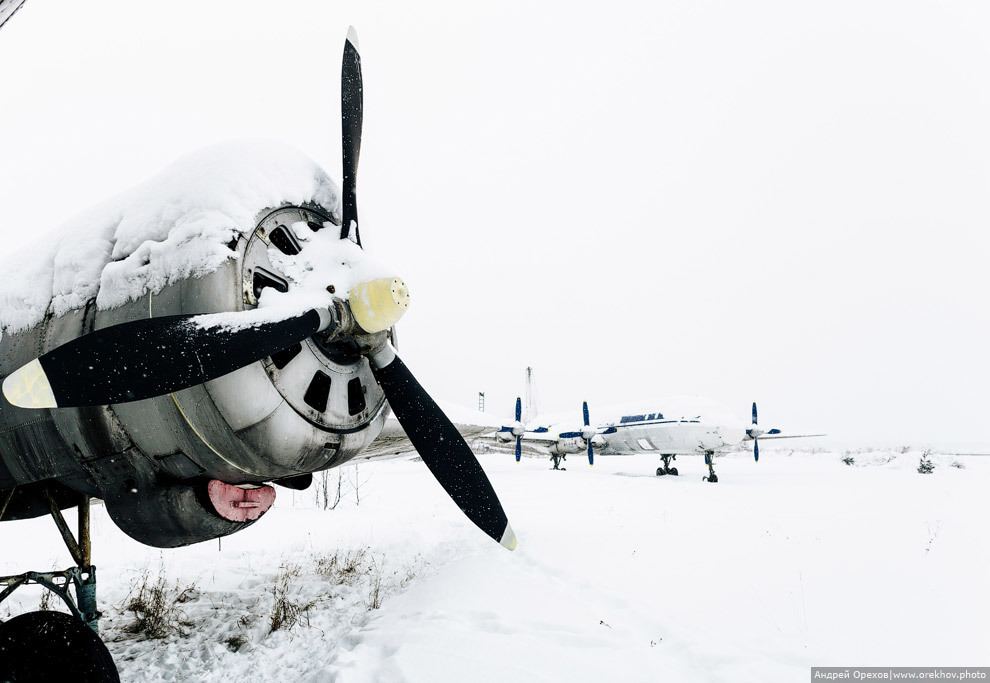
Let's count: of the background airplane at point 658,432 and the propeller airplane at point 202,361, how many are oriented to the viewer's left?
0

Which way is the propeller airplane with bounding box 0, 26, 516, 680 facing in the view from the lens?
facing the viewer and to the right of the viewer

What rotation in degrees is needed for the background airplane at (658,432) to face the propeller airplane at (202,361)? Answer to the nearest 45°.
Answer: approximately 45° to its right

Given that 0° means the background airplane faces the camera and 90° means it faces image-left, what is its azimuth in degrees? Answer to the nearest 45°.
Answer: approximately 315°

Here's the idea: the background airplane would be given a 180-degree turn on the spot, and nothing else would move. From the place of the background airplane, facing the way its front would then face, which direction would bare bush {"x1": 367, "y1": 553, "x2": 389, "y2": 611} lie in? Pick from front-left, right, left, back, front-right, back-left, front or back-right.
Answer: back-left

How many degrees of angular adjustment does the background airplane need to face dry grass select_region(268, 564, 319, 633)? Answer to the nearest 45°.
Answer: approximately 45° to its right

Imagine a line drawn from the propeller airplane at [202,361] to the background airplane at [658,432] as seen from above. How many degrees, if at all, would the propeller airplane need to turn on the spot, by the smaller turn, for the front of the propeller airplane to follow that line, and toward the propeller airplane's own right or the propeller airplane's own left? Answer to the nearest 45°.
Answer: approximately 90° to the propeller airplane's own left

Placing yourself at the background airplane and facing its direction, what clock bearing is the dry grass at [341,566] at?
The dry grass is roughly at 2 o'clock from the background airplane.
